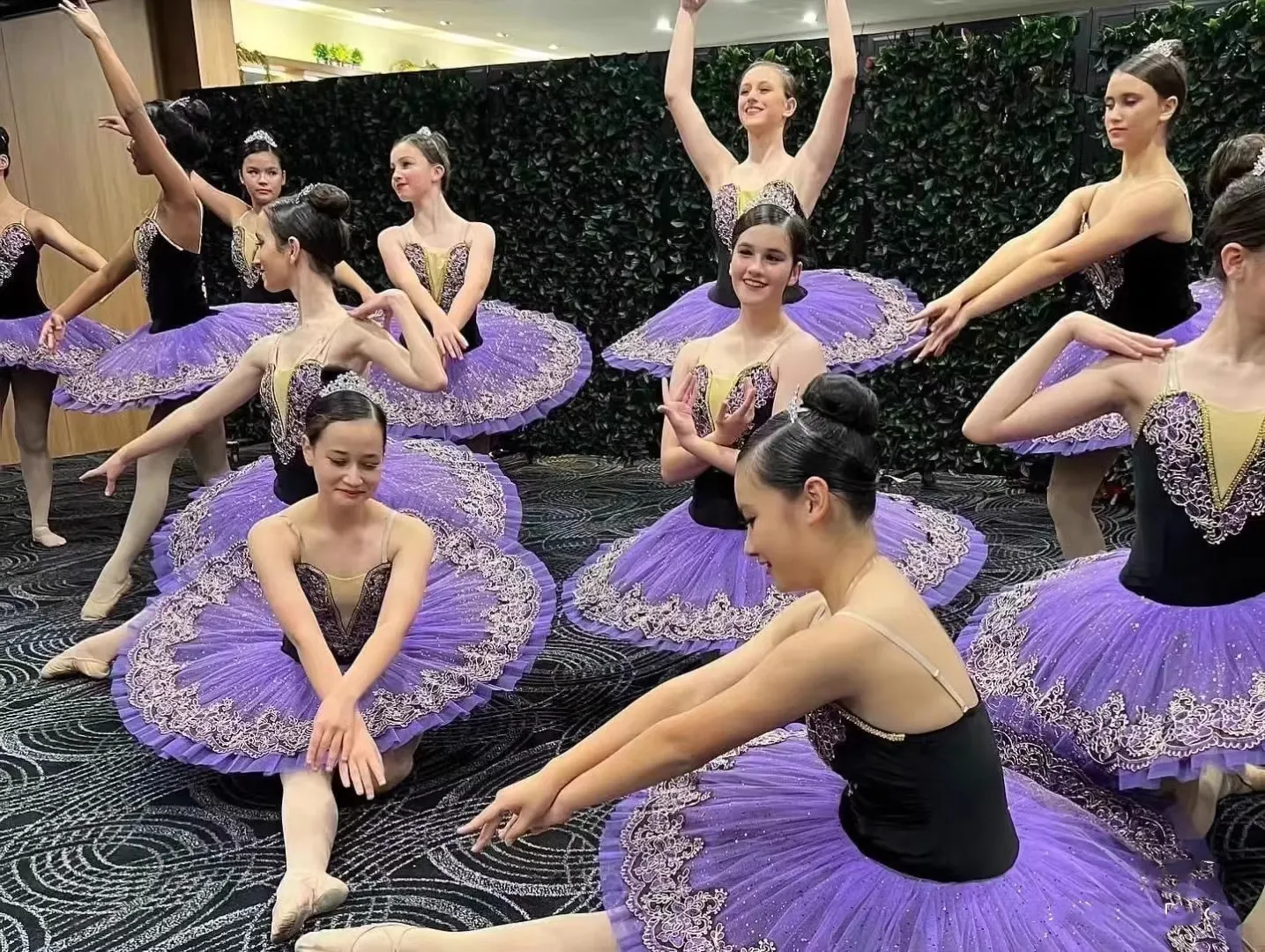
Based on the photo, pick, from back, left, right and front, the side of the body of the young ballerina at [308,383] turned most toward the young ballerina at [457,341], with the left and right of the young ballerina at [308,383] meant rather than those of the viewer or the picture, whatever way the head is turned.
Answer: back

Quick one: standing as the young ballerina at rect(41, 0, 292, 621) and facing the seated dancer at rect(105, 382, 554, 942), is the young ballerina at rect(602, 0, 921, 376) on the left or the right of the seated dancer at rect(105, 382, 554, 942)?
left

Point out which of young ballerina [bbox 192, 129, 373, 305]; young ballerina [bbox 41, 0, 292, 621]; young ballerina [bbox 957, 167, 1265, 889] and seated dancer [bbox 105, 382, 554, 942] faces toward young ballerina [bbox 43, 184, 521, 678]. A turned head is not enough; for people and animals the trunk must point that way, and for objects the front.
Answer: young ballerina [bbox 192, 129, 373, 305]

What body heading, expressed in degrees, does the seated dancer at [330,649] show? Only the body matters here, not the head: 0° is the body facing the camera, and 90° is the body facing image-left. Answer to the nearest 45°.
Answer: approximately 0°

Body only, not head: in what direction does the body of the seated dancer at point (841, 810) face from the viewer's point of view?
to the viewer's left

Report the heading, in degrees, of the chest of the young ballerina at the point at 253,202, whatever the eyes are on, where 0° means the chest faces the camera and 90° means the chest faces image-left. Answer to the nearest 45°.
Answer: approximately 0°

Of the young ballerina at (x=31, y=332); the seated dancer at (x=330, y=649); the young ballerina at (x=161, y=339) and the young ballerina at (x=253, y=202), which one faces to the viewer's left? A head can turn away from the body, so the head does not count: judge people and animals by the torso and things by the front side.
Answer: the young ballerina at (x=161, y=339)

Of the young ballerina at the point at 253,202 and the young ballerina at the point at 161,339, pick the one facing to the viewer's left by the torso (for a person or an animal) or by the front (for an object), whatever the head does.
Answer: the young ballerina at the point at 161,339
